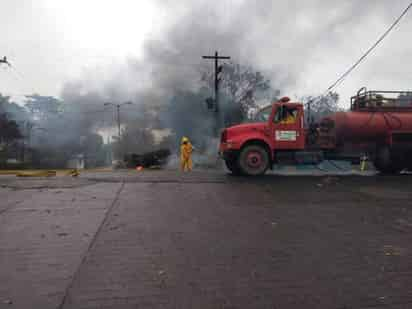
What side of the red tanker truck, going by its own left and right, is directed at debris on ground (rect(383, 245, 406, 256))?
left

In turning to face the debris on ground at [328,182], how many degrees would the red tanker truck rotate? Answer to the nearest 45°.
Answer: approximately 90° to its left

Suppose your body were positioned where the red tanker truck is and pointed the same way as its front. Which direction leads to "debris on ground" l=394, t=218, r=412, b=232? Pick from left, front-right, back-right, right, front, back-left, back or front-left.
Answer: left

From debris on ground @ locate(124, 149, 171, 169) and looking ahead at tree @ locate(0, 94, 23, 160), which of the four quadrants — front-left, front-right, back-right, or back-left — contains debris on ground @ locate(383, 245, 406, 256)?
back-left

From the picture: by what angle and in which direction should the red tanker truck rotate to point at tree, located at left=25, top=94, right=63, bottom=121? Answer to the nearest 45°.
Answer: approximately 45° to its right

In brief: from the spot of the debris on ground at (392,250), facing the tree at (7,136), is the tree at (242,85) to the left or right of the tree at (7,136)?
right

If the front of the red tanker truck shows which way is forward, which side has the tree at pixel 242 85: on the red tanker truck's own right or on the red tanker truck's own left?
on the red tanker truck's own right

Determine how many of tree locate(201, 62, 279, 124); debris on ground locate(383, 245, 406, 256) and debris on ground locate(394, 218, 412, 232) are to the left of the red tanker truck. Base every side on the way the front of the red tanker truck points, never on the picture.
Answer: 2

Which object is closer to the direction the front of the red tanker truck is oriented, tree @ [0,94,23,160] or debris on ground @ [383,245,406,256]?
the tree

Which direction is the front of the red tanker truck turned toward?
to the viewer's left

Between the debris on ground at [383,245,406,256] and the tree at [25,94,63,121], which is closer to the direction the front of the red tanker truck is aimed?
the tree

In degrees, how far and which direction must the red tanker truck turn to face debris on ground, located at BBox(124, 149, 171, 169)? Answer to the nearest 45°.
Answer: approximately 45° to its right

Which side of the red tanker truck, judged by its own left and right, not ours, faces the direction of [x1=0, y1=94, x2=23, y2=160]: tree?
front
